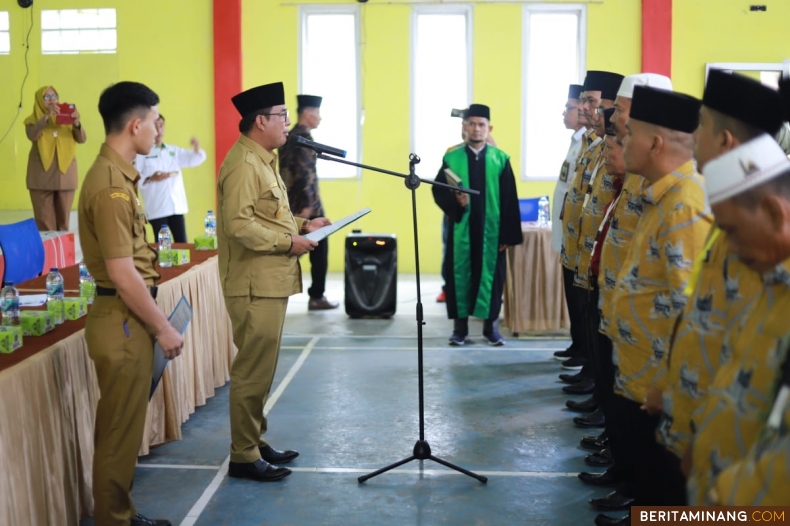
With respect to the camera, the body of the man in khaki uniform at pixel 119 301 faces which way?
to the viewer's right

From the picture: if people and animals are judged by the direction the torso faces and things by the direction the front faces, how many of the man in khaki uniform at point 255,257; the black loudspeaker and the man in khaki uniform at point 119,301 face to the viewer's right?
2

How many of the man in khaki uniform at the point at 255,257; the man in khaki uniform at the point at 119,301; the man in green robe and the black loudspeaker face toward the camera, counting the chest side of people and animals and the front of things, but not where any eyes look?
2

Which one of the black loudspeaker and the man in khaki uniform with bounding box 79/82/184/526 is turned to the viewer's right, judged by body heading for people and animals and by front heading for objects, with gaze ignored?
the man in khaki uniform

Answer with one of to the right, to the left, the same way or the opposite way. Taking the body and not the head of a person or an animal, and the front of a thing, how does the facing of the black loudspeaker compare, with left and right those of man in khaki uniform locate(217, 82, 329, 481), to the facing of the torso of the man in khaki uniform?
to the right

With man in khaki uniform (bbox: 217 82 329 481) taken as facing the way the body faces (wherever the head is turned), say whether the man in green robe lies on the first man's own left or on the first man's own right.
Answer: on the first man's own left

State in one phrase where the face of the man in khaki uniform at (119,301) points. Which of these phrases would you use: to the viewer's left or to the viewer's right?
to the viewer's right
